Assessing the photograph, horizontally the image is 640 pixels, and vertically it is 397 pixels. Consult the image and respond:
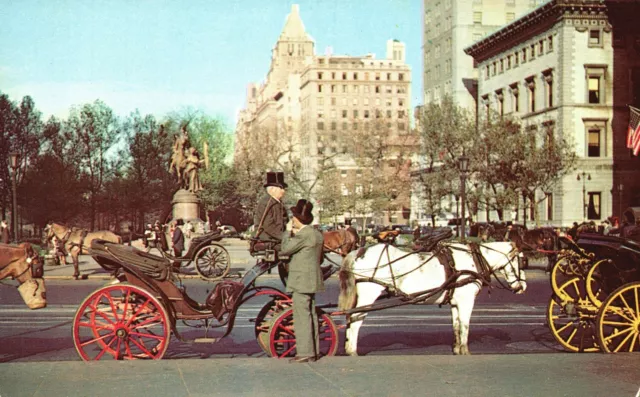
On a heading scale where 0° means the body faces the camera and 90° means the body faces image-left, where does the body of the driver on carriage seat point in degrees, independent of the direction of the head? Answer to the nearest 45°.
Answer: approximately 270°

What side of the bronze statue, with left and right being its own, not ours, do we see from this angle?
front

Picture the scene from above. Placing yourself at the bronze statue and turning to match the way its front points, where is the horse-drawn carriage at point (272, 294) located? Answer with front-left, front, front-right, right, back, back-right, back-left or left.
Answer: front

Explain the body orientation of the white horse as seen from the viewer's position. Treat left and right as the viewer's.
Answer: facing to the right of the viewer

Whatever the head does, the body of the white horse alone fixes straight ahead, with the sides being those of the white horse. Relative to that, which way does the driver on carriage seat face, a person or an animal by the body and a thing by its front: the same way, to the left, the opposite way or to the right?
the same way

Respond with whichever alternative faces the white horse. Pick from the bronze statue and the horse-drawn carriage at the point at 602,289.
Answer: the bronze statue

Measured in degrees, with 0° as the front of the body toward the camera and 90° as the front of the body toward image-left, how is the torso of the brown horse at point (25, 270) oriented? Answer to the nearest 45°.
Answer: approximately 270°

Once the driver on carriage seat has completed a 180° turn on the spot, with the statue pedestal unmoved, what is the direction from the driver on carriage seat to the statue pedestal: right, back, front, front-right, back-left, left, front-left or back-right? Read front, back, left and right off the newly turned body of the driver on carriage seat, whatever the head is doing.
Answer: right

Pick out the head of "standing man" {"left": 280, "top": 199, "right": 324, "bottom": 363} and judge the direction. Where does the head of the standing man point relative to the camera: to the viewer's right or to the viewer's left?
to the viewer's left

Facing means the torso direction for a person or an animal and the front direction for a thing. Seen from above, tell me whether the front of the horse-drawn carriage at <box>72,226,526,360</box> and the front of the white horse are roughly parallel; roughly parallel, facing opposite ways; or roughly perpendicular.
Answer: roughly parallel

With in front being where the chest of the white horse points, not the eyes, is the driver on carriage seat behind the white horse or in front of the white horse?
behind

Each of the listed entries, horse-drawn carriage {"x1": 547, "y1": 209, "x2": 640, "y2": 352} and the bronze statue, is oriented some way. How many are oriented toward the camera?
1

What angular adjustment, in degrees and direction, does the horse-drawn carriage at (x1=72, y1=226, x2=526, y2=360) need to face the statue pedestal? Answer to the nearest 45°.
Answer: approximately 90° to its left
